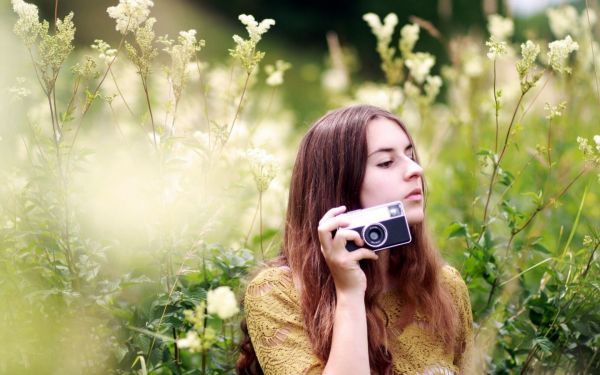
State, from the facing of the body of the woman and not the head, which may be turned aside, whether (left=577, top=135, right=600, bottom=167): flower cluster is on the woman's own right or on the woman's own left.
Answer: on the woman's own left

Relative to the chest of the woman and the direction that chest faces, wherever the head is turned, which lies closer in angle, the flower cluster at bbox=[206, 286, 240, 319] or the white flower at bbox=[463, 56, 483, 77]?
the flower cluster

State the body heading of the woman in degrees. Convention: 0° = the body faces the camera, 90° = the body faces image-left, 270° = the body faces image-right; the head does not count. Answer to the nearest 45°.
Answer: approximately 315°

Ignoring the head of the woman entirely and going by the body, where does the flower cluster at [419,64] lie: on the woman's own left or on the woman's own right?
on the woman's own left
